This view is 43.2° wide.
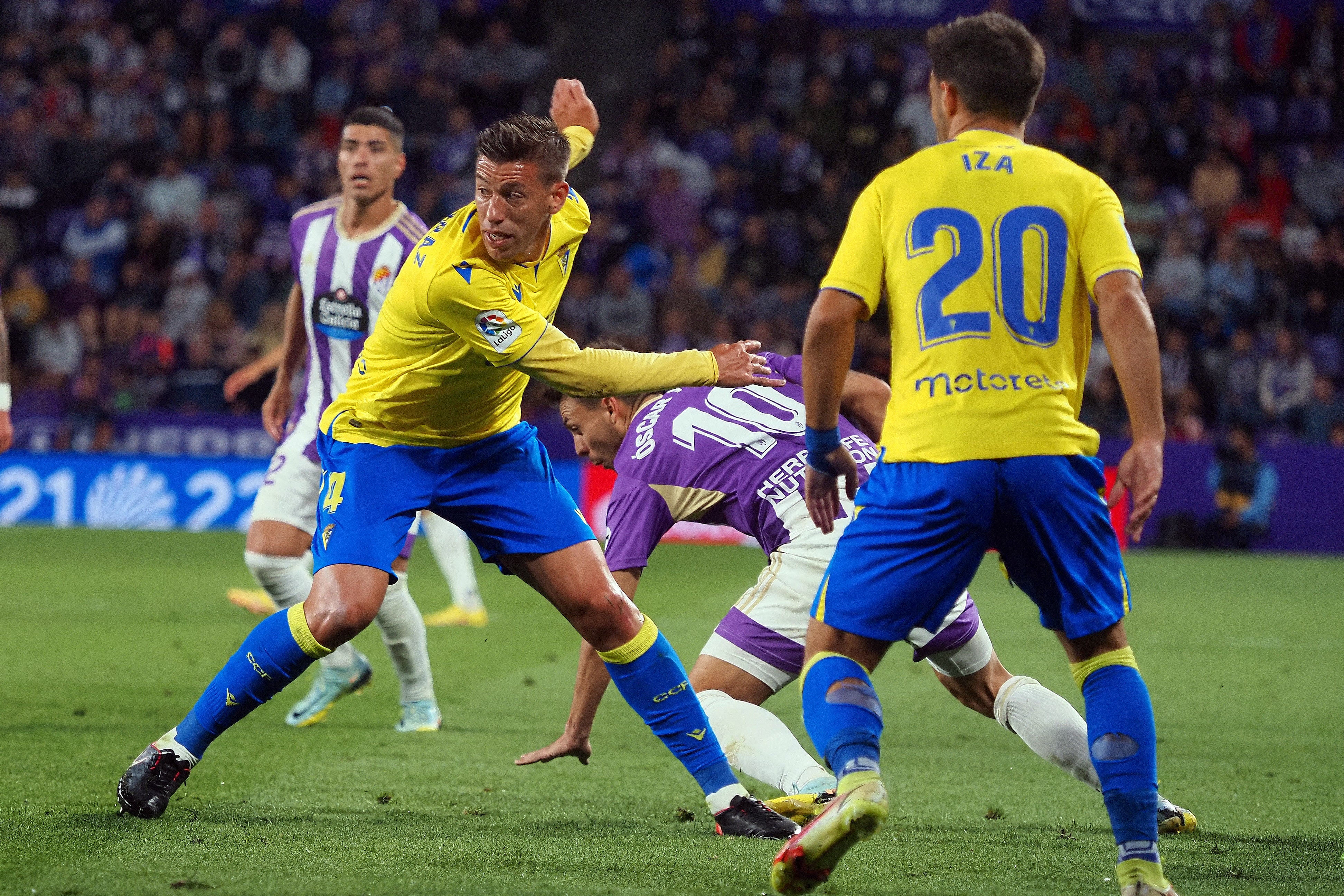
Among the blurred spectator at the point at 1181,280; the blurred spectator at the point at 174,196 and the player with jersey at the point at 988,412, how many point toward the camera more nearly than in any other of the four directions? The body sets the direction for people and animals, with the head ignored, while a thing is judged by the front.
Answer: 2

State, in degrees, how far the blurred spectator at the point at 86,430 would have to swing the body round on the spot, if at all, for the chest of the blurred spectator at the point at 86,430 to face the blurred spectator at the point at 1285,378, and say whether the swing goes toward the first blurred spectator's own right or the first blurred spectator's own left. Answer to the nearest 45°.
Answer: approximately 90° to the first blurred spectator's own left

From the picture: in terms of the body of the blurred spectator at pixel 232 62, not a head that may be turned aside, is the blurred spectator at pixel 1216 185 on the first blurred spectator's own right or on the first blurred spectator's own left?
on the first blurred spectator's own left

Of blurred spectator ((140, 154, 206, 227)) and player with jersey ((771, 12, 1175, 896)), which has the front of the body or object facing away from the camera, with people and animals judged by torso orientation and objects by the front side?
the player with jersey

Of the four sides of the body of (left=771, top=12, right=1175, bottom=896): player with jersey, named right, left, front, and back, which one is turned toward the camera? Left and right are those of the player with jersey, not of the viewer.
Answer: back

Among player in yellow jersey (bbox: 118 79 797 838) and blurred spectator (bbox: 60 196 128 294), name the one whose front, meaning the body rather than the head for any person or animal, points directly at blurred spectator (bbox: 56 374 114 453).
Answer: blurred spectator (bbox: 60 196 128 294)

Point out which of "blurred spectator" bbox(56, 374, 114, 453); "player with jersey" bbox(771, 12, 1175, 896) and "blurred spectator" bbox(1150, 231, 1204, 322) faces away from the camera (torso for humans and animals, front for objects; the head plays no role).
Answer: the player with jersey

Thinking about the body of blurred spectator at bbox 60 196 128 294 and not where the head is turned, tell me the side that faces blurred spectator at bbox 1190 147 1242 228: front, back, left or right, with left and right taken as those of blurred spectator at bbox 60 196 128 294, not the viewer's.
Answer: left

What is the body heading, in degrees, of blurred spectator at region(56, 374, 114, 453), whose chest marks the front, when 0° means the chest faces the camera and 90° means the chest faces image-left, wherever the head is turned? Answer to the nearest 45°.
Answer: approximately 0°
